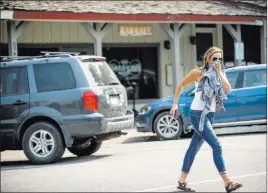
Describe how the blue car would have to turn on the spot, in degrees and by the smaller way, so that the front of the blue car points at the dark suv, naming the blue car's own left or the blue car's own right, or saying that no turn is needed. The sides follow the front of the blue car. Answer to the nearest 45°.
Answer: approximately 45° to the blue car's own left

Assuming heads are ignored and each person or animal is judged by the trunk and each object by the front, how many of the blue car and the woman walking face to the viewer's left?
1

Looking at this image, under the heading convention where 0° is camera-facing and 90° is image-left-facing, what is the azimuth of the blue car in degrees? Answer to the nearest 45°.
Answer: approximately 90°

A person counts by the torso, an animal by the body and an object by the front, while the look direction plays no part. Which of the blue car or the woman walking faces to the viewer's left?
the blue car

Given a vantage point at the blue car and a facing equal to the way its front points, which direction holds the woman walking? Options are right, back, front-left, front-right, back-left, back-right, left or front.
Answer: left

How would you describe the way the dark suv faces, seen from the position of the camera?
facing away from the viewer and to the left of the viewer

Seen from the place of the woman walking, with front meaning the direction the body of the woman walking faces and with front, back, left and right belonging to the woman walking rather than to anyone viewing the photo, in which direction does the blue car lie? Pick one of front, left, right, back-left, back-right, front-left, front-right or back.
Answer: back-left

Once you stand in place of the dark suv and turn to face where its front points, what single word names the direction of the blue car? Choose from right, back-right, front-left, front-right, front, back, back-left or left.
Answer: right

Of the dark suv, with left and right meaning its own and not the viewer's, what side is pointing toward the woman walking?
back
